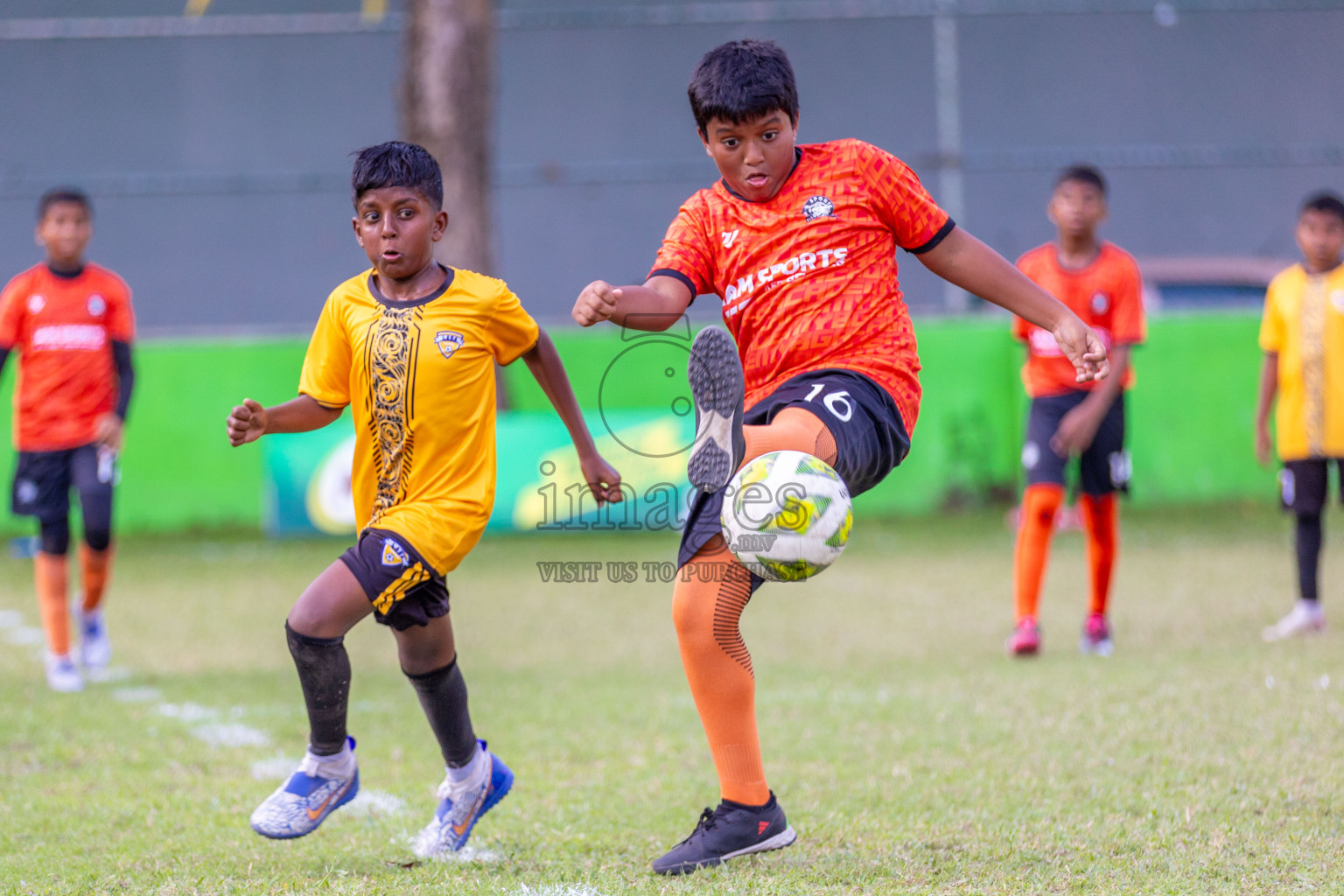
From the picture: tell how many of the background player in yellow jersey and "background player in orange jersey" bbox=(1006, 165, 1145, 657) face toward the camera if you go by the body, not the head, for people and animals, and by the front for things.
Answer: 2

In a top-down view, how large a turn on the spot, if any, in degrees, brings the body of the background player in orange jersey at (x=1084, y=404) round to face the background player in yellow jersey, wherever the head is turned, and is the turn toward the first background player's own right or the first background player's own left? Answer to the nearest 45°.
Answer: approximately 135° to the first background player's own left

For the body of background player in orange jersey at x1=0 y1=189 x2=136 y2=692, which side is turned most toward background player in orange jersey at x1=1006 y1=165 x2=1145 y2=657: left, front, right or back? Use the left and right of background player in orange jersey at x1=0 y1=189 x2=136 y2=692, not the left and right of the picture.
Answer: left

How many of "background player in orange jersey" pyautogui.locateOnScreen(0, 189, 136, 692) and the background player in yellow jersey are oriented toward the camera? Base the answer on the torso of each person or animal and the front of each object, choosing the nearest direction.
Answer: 2

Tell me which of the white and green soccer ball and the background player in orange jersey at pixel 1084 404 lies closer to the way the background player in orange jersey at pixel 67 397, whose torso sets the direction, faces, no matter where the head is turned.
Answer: the white and green soccer ball

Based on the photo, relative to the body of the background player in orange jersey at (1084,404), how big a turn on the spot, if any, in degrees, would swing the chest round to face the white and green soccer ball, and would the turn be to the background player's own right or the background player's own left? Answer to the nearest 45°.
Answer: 0° — they already face it

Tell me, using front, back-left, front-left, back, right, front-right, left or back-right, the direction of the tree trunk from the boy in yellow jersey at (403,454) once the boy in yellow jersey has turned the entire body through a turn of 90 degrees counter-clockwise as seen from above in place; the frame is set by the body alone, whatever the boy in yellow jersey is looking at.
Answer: back-left
